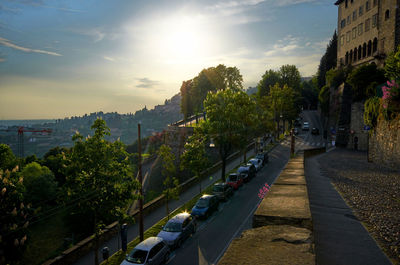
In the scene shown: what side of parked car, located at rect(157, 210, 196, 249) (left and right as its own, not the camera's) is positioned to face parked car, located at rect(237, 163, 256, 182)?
back

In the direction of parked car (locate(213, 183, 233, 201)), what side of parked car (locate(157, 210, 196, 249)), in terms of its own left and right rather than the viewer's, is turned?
back

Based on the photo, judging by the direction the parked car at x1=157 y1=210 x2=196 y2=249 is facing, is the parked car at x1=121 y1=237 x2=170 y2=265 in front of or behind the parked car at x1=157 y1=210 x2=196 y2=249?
in front

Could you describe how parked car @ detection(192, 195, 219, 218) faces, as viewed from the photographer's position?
facing the viewer and to the left of the viewer

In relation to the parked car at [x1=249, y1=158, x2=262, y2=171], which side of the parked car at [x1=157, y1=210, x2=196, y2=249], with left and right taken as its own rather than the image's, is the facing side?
back

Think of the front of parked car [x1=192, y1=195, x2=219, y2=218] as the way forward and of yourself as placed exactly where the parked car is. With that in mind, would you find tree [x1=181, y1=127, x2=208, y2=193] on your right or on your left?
on your right

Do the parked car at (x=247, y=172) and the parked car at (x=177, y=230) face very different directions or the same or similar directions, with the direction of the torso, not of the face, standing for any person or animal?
same or similar directions

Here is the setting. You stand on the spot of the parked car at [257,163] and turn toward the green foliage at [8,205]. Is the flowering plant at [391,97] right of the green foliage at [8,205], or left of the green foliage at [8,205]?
left

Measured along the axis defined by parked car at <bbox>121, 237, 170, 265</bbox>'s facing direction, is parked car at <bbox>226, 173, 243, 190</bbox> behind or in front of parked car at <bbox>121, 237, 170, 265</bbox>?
behind

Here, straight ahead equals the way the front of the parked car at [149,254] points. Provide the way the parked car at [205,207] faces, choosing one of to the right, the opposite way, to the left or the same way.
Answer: the same way

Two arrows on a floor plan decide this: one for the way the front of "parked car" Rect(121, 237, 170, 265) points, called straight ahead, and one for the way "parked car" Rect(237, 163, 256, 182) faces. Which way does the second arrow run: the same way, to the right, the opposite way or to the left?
the same way

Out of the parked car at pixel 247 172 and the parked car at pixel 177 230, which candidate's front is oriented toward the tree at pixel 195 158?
the parked car at pixel 247 172

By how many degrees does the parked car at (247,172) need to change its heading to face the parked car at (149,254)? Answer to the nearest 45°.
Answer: approximately 45° to its left

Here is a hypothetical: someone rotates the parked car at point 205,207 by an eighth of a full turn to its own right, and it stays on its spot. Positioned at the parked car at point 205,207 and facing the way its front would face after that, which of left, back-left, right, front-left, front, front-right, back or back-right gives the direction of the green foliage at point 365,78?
back-right

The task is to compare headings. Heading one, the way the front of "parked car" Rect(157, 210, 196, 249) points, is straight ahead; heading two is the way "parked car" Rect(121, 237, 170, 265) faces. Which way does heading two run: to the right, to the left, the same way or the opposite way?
the same way

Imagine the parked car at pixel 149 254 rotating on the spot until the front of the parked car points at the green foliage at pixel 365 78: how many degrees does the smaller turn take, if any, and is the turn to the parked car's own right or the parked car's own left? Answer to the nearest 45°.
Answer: approximately 180°
